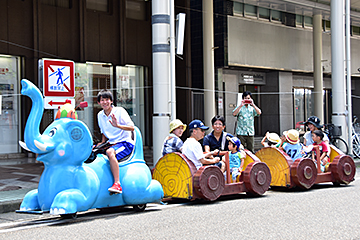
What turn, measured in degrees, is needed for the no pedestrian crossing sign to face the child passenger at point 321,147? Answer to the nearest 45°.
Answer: approximately 90° to its left

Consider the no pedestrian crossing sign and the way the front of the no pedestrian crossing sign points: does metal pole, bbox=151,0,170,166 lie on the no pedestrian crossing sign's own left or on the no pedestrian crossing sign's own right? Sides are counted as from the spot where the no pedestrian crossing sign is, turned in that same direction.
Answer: on the no pedestrian crossing sign's own left

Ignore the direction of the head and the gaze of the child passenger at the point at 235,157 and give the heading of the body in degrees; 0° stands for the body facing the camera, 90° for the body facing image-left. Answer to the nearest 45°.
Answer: approximately 45°

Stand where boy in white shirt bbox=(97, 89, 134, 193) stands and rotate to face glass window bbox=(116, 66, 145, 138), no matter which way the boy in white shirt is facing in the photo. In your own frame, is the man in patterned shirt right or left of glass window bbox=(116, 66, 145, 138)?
right

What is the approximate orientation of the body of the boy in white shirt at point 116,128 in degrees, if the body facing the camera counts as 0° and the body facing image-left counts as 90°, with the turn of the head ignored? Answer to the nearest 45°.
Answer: approximately 45°

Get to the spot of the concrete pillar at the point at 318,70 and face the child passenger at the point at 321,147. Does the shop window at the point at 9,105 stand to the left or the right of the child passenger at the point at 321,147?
right

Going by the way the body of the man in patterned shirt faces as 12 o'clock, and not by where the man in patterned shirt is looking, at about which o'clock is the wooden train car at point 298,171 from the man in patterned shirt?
The wooden train car is roughly at 11 o'clock from the man in patterned shirt.

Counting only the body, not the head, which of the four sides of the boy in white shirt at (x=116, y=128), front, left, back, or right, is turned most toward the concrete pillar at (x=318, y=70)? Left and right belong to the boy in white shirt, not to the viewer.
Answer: back

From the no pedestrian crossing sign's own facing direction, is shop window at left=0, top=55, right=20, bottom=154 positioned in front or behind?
behind

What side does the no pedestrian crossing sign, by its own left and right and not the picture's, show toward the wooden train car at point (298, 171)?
left

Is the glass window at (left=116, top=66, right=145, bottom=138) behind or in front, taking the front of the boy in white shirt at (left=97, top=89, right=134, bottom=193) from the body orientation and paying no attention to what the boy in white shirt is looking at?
behind
